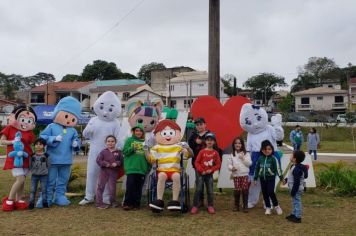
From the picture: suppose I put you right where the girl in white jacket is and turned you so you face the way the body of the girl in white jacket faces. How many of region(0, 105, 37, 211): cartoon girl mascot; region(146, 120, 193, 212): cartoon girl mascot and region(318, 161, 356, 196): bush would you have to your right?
2

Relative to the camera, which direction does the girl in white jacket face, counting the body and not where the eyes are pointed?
toward the camera

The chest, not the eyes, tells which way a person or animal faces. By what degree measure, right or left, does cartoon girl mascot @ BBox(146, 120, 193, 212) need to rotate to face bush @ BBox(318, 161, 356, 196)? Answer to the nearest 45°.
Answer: approximately 135° to its left

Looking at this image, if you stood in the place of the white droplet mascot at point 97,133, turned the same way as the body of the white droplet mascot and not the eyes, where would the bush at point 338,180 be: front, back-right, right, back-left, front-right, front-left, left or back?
left

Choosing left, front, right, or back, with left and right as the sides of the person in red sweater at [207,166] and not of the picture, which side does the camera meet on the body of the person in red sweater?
front

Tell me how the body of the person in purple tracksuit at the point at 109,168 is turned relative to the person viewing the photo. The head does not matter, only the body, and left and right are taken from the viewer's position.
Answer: facing the viewer

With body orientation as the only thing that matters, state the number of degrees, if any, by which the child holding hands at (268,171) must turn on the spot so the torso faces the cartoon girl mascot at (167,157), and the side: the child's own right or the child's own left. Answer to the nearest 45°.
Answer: approximately 90° to the child's own right

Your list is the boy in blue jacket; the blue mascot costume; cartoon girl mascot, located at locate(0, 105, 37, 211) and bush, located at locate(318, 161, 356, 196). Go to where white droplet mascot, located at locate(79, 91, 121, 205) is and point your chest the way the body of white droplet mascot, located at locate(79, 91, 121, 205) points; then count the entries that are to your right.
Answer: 2

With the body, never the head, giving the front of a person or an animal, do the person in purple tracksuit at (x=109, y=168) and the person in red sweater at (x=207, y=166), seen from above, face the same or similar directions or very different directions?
same or similar directions

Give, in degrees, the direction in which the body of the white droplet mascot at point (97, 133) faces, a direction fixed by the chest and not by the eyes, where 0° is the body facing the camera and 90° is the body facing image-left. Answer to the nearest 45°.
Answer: approximately 0°

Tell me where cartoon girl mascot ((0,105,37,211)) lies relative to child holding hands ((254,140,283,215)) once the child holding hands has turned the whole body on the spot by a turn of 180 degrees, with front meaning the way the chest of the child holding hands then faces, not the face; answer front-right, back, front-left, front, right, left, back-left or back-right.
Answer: left
